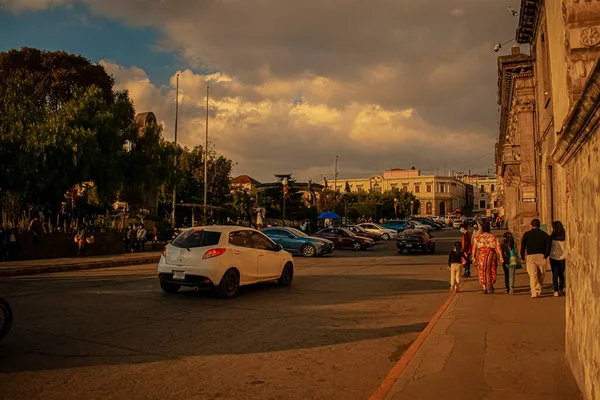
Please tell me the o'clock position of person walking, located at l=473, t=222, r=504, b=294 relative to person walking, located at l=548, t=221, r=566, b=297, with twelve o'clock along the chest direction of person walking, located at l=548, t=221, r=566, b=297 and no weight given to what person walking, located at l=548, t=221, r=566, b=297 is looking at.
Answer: person walking, located at l=473, t=222, r=504, b=294 is roughly at 10 o'clock from person walking, located at l=548, t=221, r=566, b=297.

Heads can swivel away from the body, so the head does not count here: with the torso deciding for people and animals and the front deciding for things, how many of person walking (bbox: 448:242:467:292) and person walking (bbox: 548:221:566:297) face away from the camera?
2

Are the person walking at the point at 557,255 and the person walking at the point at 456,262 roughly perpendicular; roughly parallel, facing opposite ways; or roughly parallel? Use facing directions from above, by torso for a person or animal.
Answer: roughly parallel

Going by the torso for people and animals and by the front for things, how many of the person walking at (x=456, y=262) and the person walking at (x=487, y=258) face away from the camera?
2

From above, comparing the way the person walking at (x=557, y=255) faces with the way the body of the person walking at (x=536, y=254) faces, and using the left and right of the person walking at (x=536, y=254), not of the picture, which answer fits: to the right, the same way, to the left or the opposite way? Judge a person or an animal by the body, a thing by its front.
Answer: the same way

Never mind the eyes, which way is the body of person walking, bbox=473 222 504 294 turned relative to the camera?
away from the camera

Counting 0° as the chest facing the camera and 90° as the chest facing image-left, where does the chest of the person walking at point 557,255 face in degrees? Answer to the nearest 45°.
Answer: approximately 180°

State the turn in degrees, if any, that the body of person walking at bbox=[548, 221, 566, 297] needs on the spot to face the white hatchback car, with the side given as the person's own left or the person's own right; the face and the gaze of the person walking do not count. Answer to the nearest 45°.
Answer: approximately 90° to the person's own left

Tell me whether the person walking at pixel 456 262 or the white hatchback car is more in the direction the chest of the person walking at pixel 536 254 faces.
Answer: the person walking

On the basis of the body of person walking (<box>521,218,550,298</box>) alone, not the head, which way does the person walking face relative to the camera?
away from the camera

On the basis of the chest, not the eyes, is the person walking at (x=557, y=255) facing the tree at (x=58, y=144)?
no

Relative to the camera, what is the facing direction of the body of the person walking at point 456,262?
away from the camera

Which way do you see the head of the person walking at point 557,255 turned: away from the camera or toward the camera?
away from the camera

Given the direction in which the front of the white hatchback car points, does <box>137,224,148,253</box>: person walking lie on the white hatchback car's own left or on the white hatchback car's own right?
on the white hatchback car's own left

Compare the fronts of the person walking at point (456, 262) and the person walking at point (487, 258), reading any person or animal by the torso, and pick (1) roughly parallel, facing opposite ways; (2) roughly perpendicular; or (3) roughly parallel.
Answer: roughly parallel

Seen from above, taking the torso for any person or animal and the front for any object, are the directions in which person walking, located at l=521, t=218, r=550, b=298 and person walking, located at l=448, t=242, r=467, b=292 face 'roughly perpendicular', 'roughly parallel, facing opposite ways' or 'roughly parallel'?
roughly parallel
